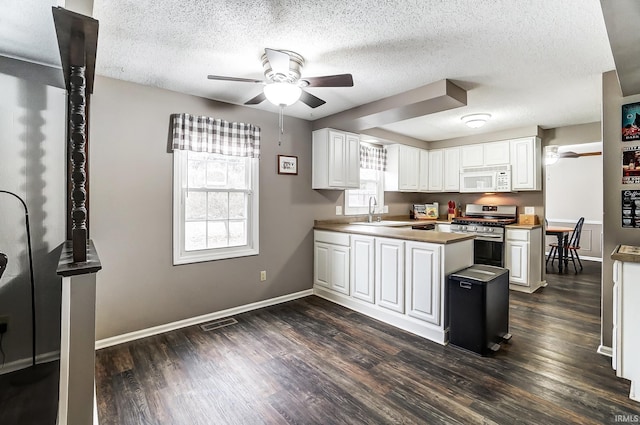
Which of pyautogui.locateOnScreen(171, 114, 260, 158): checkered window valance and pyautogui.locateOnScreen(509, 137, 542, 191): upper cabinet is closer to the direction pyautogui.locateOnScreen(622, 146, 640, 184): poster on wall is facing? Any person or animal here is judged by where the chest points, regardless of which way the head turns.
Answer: the checkered window valance

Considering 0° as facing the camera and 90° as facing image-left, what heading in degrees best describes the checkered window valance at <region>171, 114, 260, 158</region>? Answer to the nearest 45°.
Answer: approximately 315°

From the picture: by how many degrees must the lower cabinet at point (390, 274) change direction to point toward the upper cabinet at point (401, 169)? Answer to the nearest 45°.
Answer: approximately 135° to its right

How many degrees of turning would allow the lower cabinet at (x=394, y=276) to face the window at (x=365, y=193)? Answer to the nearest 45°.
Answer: approximately 135° to its right

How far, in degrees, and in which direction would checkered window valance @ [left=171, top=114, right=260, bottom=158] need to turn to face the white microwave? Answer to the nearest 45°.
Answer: approximately 45° to its left

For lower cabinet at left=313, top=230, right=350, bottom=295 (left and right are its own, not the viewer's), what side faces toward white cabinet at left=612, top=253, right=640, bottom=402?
left

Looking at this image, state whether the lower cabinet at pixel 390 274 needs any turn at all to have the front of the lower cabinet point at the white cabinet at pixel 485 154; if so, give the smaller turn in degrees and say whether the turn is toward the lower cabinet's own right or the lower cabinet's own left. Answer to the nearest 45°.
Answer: approximately 180°

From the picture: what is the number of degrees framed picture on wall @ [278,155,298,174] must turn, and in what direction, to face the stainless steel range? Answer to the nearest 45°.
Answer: approximately 45° to its left
